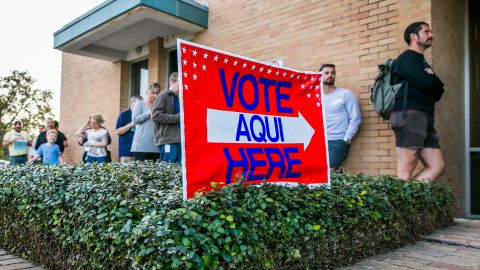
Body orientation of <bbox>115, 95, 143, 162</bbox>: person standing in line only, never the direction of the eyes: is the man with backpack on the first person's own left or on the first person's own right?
on the first person's own right

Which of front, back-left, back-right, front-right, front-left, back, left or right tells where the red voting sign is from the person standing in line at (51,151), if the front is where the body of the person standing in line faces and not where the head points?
front

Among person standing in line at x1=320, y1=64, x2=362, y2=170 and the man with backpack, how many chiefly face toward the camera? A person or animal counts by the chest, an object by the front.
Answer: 1

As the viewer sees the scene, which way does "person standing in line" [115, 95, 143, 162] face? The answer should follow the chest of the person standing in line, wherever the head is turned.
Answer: to the viewer's right

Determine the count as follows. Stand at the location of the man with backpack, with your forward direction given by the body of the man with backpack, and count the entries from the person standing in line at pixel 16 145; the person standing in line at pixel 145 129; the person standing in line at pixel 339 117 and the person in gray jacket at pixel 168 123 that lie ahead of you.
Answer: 0

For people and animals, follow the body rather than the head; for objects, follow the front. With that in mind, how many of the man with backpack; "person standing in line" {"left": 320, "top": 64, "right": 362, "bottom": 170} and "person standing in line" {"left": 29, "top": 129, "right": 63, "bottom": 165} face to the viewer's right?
1

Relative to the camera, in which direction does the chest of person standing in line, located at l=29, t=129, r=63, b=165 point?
toward the camera

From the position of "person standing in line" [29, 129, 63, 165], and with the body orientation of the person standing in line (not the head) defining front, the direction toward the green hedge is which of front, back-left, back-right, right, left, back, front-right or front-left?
front

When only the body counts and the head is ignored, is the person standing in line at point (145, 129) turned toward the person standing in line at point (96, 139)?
no

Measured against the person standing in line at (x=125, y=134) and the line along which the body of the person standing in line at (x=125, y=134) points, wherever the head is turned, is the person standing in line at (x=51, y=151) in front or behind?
behind

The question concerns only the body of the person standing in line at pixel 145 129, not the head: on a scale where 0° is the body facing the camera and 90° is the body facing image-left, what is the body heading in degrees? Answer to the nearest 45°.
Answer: approximately 315°

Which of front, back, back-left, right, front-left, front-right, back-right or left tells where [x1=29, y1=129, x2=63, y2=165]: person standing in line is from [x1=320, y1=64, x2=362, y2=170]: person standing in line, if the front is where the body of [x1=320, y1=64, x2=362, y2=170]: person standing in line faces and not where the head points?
right

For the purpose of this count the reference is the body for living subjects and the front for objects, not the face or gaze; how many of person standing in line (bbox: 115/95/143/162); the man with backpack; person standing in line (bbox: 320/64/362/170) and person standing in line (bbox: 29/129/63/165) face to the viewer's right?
2

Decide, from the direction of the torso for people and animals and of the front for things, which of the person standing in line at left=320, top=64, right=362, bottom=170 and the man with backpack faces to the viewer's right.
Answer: the man with backpack

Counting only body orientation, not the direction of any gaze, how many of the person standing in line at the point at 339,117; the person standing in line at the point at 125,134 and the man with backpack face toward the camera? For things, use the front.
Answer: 1

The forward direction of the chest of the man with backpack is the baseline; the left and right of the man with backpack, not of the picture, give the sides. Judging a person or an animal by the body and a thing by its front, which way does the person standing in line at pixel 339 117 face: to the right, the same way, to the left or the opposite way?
to the right

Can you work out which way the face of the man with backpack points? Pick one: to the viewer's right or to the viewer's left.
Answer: to the viewer's right

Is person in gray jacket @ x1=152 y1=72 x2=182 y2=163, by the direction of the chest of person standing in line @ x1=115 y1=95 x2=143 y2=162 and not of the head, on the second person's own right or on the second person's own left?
on the second person's own right

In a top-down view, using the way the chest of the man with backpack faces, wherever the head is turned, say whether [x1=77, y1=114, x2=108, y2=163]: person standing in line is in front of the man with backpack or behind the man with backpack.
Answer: behind

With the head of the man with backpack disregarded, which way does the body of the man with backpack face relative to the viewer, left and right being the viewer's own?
facing to the right of the viewer
